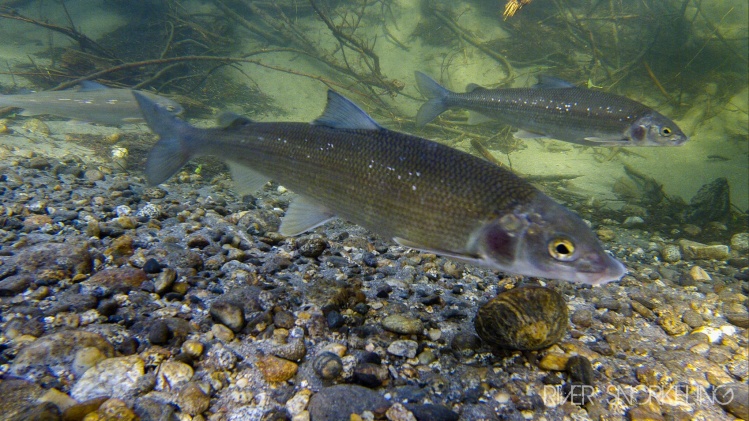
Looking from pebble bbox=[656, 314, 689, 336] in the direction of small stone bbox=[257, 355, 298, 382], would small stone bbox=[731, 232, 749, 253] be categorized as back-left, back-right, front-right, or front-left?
back-right

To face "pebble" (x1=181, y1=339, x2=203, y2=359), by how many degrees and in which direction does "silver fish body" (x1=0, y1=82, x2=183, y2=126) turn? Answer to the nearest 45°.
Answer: approximately 90° to its right

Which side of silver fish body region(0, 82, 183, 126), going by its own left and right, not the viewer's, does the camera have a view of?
right

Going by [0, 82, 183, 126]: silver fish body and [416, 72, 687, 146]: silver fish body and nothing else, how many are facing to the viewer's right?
2

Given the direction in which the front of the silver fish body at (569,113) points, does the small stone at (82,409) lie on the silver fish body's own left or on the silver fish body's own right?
on the silver fish body's own right

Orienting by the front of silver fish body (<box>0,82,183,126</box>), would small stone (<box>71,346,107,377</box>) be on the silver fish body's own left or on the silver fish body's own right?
on the silver fish body's own right

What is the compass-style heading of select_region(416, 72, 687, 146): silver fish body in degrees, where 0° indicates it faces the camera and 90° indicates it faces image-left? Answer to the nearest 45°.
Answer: approximately 270°

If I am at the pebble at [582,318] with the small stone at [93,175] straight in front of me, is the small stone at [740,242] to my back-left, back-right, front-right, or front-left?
back-right

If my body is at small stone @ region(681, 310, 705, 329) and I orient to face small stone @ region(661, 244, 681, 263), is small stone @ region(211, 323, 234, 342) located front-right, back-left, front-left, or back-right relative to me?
back-left

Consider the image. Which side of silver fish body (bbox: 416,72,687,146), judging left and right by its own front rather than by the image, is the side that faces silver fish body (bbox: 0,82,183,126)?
back

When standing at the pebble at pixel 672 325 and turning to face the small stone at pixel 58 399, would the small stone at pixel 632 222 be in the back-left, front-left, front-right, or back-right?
back-right
